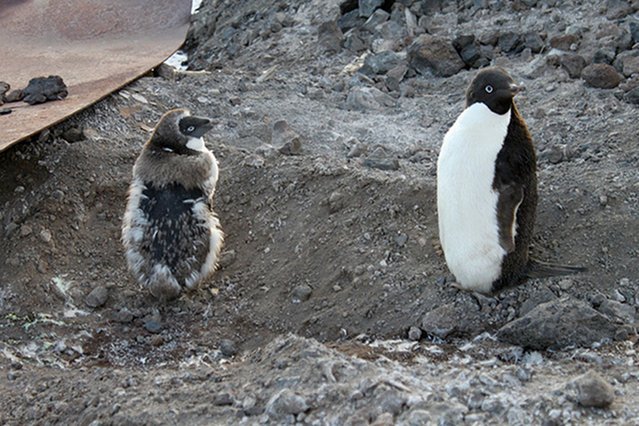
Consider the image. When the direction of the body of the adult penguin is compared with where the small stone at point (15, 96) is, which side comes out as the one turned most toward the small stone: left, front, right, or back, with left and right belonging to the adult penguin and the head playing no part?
right

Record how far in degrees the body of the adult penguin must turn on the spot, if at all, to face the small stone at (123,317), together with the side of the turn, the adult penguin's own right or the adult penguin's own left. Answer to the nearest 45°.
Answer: approximately 45° to the adult penguin's own right

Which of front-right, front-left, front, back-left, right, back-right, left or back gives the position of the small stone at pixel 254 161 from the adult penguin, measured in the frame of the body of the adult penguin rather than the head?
right

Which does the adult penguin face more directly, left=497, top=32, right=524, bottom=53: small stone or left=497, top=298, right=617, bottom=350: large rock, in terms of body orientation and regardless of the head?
the large rock

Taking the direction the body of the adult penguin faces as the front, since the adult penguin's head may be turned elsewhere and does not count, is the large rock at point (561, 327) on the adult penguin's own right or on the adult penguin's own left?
on the adult penguin's own left

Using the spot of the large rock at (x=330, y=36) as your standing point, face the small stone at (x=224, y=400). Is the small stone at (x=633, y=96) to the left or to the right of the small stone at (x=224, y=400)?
left

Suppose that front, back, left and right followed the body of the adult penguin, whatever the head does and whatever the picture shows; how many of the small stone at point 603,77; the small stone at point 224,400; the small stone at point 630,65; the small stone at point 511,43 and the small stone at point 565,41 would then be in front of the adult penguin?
1

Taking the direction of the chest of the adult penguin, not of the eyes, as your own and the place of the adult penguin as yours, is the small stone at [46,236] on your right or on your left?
on your right

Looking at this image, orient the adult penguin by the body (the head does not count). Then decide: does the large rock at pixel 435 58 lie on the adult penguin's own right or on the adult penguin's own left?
on the adult penguin's own right

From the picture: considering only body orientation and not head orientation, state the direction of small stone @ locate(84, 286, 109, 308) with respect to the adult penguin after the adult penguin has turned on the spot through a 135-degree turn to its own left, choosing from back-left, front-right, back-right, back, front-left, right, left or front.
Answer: back

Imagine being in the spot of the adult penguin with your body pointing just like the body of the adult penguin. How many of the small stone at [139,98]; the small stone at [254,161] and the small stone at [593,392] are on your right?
2

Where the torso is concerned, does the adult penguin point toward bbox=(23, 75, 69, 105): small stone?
no

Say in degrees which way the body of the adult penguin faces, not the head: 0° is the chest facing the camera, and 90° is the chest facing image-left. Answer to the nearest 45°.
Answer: approximately 45°

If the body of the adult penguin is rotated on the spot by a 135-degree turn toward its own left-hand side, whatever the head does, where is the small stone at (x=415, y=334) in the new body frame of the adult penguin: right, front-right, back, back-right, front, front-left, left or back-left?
back-right

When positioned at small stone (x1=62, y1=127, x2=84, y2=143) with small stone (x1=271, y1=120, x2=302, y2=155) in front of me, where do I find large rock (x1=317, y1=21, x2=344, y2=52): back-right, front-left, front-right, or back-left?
front-left

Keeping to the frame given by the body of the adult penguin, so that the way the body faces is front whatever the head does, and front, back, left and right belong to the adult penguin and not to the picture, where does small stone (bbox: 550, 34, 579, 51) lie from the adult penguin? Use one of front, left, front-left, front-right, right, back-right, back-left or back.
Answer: back-right

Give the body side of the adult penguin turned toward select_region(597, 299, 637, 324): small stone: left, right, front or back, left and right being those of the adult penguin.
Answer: left

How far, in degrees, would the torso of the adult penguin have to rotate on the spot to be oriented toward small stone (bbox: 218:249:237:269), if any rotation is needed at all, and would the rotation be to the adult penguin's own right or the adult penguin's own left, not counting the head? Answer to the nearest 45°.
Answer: approximately 45° to the adult penguin's own right

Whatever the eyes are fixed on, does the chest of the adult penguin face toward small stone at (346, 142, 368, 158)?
no

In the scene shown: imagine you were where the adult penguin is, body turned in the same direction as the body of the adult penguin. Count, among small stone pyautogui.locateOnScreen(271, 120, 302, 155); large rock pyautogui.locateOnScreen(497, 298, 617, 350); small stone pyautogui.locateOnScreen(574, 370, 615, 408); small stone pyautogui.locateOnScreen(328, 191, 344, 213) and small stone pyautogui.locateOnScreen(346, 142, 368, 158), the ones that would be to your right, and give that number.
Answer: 3

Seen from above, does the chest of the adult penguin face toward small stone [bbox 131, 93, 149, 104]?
no

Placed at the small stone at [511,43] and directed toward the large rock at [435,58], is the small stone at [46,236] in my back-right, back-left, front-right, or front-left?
front-left
